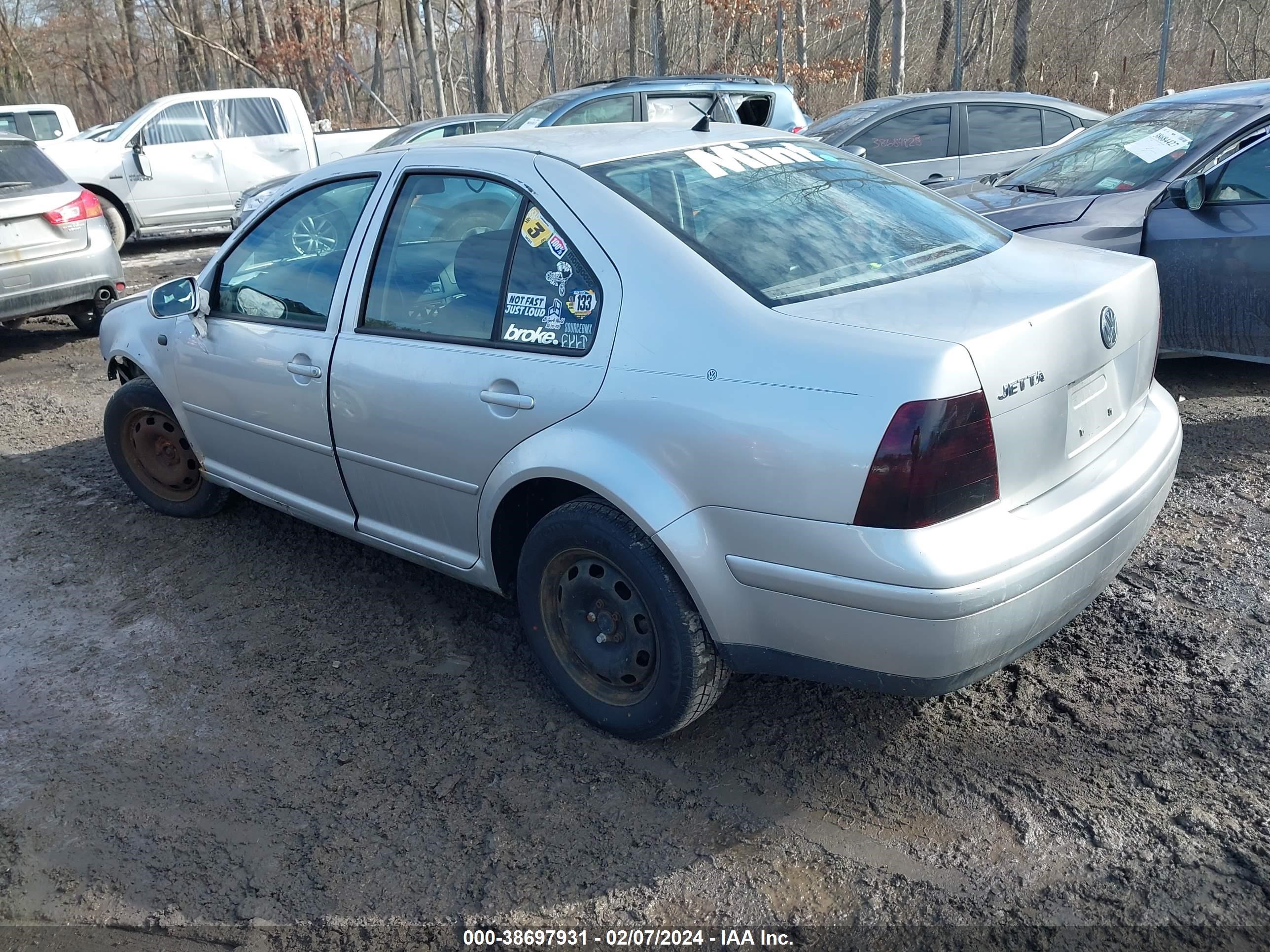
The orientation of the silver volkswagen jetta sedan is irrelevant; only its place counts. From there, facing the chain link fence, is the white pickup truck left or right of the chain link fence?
left

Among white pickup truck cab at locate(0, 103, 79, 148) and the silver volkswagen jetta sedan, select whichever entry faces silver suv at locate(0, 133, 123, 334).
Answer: the silver volkswagen jetta sedan

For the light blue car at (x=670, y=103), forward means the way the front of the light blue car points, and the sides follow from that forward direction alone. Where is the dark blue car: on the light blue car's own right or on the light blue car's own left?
on the light blue car's own left

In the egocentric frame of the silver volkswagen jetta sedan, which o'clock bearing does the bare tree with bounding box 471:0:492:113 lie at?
The bare tree is roughly at 1 o'clock from the silver volkswagen jetta sedan.

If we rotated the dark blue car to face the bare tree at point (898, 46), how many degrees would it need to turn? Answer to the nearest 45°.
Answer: approximately 135° to its right

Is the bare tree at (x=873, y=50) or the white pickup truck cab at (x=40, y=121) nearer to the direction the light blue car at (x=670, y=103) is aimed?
the white pickup truck cab

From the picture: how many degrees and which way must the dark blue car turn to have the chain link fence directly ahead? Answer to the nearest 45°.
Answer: approximately 135° to its right

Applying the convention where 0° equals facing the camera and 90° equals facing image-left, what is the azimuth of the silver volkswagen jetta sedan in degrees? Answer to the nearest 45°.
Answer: approximately 135°

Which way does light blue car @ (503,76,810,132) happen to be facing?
to the viewer's left

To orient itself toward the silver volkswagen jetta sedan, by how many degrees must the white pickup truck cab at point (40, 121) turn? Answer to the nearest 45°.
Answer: approximately 90° to its left

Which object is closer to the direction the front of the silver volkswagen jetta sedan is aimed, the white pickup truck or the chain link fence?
the white pickup truck

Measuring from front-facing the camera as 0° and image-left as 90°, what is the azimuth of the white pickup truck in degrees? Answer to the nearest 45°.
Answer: approximately 90°
